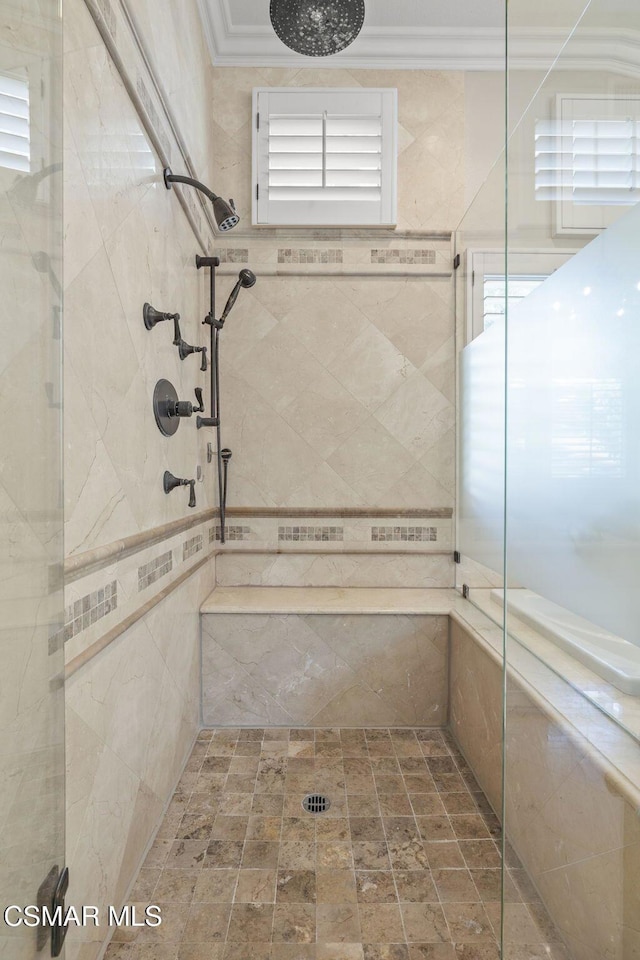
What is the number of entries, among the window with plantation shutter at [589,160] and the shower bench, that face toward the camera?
2

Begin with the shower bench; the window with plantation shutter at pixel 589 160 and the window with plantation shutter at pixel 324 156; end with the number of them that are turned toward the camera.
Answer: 3

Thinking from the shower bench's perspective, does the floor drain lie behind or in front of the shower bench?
in front

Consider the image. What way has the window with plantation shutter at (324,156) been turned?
toward the camera

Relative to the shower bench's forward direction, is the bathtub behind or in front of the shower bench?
in front
